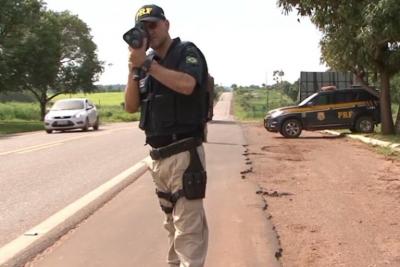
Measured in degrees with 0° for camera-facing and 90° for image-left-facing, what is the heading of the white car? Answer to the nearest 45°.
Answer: approximately 45°

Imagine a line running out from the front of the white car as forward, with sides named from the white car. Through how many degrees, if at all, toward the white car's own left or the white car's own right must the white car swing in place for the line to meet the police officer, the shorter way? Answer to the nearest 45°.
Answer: approximately 45° to the white car's own left

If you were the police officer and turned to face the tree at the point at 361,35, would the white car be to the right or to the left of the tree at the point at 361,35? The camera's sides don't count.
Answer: left

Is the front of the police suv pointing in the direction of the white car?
yes

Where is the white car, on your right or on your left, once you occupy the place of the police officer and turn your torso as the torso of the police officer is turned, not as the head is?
on your right

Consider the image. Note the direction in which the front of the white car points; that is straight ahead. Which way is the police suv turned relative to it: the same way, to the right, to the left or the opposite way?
to the right

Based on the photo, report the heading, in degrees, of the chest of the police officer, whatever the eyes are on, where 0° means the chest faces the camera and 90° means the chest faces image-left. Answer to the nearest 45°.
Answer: approximately 45°

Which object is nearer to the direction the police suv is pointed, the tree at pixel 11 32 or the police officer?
the tree

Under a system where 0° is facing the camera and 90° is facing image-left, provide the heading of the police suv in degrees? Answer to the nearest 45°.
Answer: approximately 90°

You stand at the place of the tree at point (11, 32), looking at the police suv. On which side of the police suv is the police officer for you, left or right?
right

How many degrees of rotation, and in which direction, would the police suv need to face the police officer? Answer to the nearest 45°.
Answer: approximately 90° to its left
